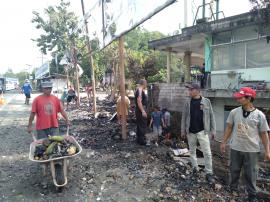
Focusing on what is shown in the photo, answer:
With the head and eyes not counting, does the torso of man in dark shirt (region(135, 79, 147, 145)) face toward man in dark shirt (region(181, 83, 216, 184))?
no

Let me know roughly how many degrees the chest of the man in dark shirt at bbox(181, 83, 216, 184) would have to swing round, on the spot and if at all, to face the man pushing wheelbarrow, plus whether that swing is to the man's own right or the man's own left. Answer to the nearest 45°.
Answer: approximately 90° to the man's own right

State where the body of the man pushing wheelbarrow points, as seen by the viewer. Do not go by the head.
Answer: toward the camera

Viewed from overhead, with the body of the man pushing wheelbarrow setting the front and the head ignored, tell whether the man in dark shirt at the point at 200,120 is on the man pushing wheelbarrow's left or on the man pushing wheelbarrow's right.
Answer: on the man pushing wheelbarrow's left

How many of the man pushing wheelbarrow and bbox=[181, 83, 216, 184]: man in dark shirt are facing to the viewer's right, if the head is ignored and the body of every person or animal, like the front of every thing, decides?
0

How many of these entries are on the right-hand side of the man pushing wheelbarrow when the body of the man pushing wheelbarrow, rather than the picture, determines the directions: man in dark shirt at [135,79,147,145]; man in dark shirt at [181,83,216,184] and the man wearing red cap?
0

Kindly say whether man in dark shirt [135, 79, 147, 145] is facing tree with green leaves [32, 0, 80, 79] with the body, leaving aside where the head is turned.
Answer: no

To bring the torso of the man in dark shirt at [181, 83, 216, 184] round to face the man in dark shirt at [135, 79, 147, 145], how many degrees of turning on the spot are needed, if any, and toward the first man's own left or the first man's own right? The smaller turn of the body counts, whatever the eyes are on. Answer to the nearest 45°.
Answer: approximately 135° to the first man's own right

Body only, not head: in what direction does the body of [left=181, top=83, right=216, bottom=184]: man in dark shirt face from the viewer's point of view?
toward the camera

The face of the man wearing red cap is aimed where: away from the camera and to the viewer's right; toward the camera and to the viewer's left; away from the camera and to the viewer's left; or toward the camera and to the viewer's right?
toward the camera and to the viewer's left

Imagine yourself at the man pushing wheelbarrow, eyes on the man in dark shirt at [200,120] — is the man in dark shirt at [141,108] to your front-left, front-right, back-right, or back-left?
front-left
